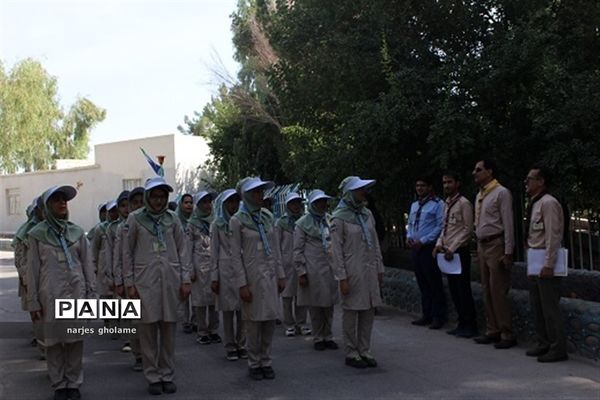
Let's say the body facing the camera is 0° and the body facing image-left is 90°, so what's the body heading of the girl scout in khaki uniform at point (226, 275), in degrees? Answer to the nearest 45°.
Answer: approximately 315°

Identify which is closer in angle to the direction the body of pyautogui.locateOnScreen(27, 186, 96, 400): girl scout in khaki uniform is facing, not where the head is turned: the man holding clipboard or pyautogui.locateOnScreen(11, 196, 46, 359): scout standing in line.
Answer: the man holding clipboard

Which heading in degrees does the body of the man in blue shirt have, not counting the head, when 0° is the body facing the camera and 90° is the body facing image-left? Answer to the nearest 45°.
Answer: approximately 45°

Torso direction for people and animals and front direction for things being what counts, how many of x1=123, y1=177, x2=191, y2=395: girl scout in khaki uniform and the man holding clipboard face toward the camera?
1

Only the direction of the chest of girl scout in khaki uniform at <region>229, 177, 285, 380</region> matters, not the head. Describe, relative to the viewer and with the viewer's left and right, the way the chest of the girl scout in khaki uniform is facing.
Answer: facing the viewer and to the right of the viewer

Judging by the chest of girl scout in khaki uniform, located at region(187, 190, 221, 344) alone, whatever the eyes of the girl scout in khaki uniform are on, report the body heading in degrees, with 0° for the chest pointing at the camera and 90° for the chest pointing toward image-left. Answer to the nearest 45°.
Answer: approximately 315°

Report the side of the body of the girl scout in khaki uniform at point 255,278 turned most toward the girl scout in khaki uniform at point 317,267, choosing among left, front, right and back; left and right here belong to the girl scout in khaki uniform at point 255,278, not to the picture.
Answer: left

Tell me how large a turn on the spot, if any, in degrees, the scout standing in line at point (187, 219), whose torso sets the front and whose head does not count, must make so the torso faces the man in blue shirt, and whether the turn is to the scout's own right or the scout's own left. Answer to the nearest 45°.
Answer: approximately 45° to the scout's own left

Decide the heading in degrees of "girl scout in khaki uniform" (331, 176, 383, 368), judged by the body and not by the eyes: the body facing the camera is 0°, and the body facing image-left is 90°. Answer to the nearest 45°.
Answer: approximately 315°

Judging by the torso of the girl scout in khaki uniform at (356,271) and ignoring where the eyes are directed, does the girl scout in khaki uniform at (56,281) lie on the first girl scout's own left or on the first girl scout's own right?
on the first girl scout's own right

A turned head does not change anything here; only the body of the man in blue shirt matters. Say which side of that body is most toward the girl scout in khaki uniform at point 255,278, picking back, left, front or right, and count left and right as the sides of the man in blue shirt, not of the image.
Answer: front
